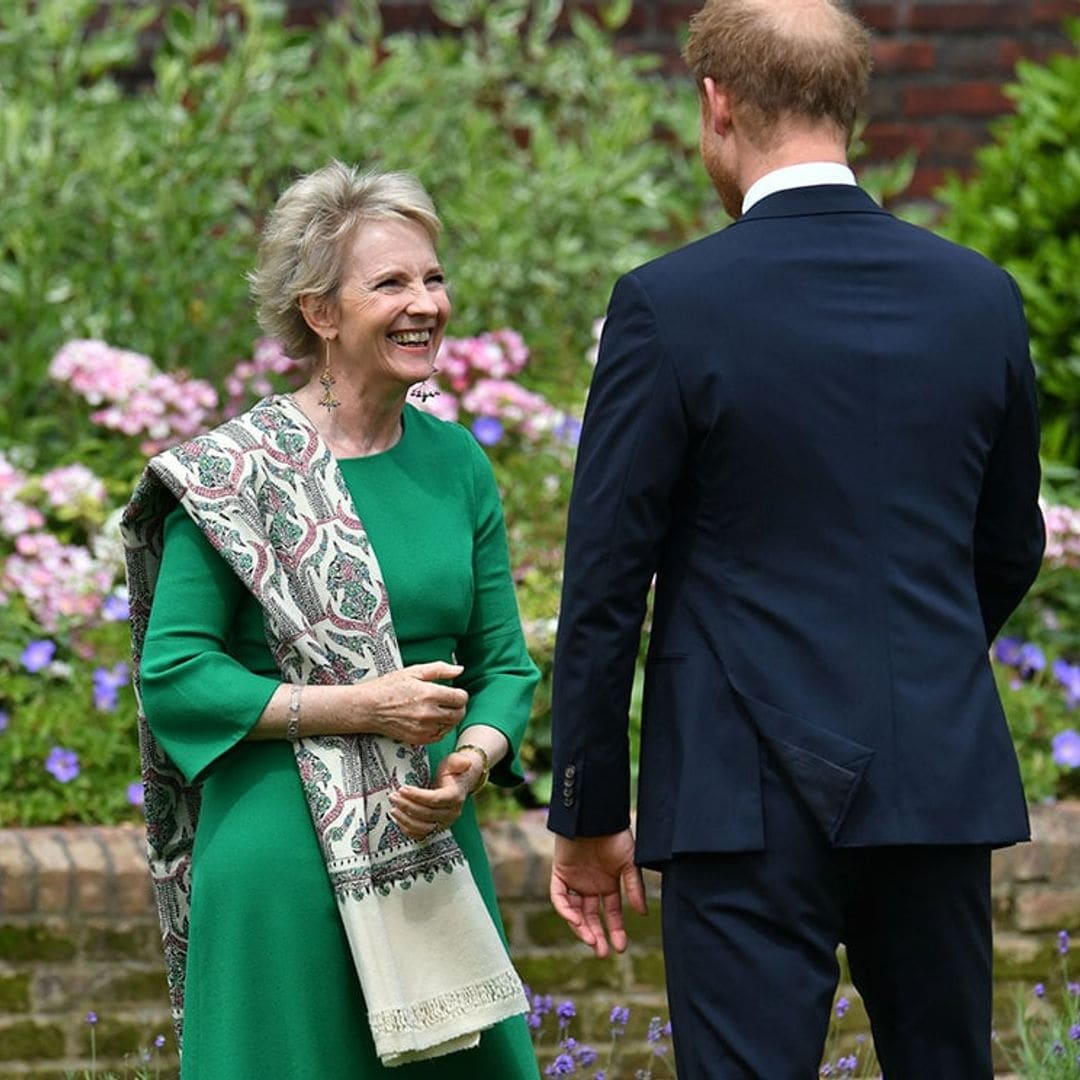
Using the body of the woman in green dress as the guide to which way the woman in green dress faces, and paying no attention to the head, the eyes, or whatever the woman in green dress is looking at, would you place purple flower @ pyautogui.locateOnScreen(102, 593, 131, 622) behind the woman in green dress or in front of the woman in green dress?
behind

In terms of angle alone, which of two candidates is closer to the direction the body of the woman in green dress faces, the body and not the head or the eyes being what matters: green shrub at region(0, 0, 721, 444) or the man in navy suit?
the man in navy suit

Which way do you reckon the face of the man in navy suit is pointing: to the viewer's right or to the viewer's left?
to the viewer's left

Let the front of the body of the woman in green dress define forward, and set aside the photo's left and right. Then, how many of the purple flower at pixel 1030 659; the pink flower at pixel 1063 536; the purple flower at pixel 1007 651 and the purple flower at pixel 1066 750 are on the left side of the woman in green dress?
4

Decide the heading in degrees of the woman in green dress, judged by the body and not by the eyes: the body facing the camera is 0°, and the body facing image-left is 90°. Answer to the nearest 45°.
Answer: approximately 315°

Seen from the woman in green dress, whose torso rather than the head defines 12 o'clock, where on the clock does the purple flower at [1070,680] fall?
The purple flower is roughly at 9 o'clock from the woman in green dress.

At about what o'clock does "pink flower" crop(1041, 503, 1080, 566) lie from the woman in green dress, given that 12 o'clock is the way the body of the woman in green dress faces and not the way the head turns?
The pink flower is roughly at 9 o'clock from the woman in green dress.

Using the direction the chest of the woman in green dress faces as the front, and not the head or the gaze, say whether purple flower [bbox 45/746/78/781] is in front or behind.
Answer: behind

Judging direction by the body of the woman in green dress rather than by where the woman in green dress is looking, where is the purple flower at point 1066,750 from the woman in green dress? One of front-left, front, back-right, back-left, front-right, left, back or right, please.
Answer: left

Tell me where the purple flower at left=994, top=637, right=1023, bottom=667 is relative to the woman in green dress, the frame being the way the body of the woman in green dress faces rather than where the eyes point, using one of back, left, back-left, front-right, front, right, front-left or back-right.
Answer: left
